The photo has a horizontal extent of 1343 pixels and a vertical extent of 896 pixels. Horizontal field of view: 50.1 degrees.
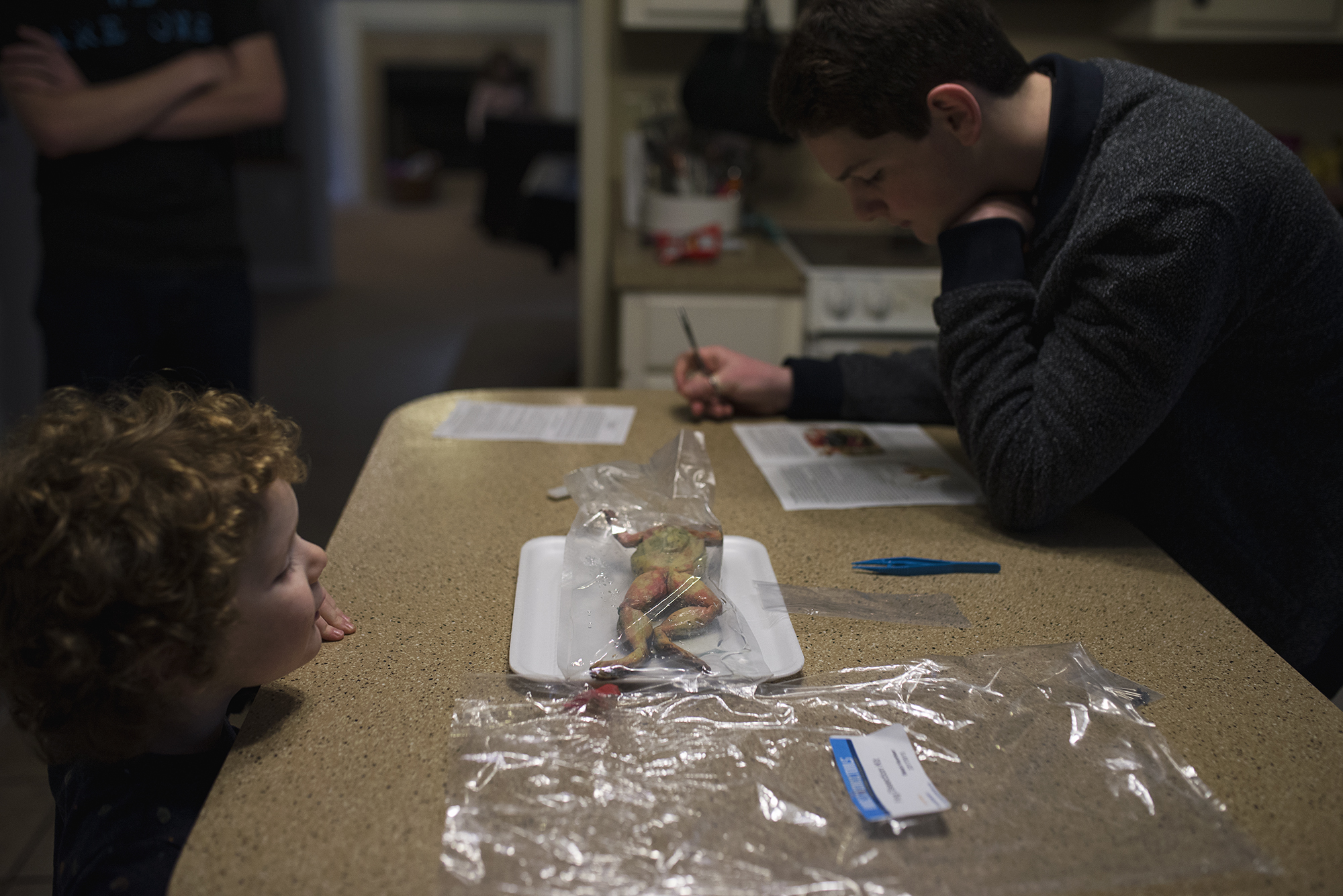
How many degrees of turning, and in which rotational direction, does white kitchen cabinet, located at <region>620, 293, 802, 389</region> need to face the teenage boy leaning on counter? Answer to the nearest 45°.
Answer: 0° — it already faces them

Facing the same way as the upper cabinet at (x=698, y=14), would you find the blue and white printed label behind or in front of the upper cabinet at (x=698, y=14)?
in front

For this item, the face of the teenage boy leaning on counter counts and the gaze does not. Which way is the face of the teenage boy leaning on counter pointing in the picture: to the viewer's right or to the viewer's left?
to the viewer's left

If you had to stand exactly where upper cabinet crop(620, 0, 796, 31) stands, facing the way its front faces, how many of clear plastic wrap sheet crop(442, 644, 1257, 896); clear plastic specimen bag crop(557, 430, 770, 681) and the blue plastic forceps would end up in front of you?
3

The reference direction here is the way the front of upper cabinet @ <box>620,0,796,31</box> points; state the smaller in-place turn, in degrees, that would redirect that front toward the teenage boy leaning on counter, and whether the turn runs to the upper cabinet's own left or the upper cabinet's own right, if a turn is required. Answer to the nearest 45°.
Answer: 0° — it already faces them

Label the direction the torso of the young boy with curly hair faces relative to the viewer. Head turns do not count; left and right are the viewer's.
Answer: facing to the right of the viewer

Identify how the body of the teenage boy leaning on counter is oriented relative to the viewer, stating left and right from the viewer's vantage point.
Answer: facing to the left of the viewer

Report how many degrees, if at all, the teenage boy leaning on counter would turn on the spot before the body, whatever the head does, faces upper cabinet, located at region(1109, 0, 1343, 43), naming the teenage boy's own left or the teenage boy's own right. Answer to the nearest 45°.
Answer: approximately 90° to the teenage boy's own right

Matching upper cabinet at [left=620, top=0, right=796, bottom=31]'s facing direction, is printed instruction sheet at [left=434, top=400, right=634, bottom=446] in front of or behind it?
in front
